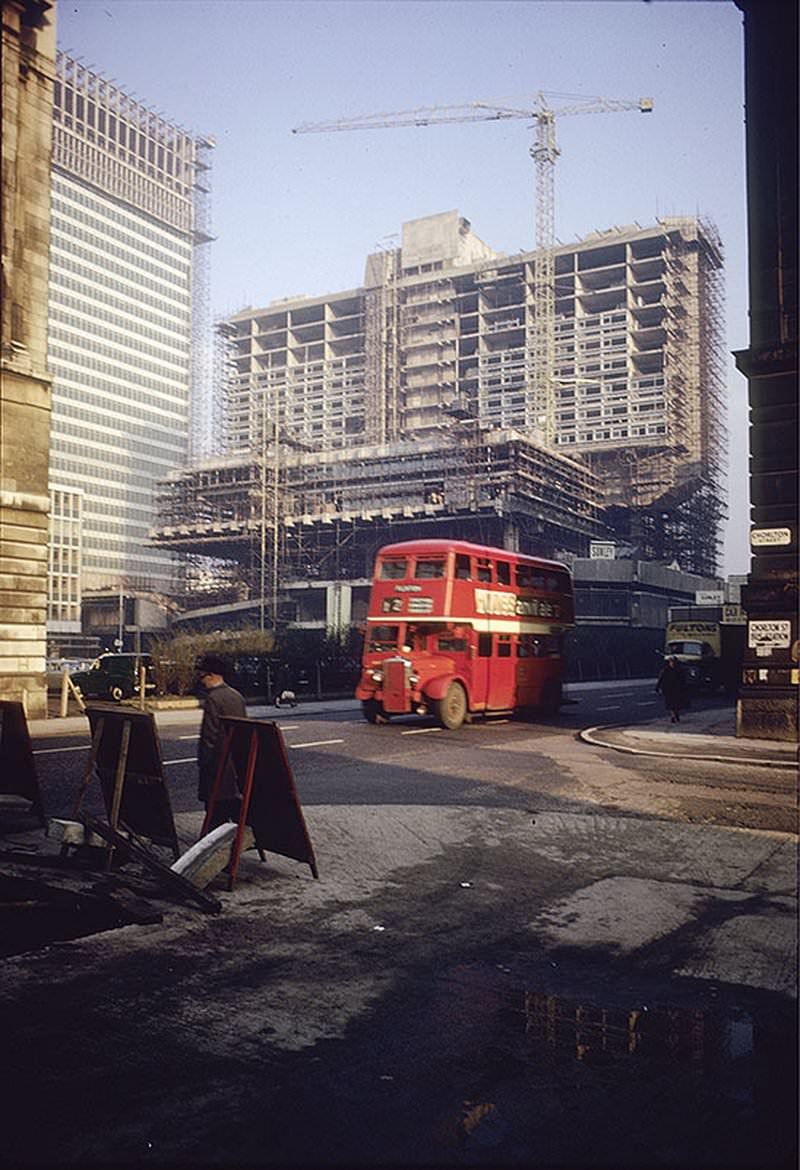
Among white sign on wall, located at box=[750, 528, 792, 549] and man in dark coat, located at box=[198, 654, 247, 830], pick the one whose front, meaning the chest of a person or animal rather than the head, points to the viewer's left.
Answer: the man in dark coat

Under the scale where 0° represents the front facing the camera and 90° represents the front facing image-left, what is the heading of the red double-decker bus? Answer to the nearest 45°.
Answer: approximately 45°

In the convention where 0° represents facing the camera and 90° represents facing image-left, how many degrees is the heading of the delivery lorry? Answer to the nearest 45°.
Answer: approximately 45°

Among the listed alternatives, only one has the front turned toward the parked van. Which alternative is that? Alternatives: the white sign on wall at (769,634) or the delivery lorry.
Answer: the delivery lorry

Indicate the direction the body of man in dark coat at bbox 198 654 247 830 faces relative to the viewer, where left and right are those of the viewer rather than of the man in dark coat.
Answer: facing to the left of the viewer

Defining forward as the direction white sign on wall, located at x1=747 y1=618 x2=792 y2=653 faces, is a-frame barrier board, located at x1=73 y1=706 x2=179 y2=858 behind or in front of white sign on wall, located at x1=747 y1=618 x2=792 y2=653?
in front
